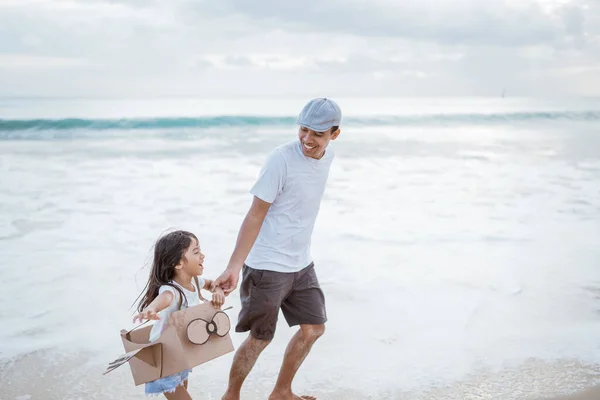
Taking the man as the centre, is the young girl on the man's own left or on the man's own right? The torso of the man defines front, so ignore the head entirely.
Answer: on the man's own right

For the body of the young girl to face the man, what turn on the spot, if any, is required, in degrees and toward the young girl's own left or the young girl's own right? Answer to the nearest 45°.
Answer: approximately 45° to the young girl's own left

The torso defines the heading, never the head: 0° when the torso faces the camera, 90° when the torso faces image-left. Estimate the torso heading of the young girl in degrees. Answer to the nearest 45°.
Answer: approximately 315°

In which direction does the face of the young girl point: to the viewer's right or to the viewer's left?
to the viewer's right
